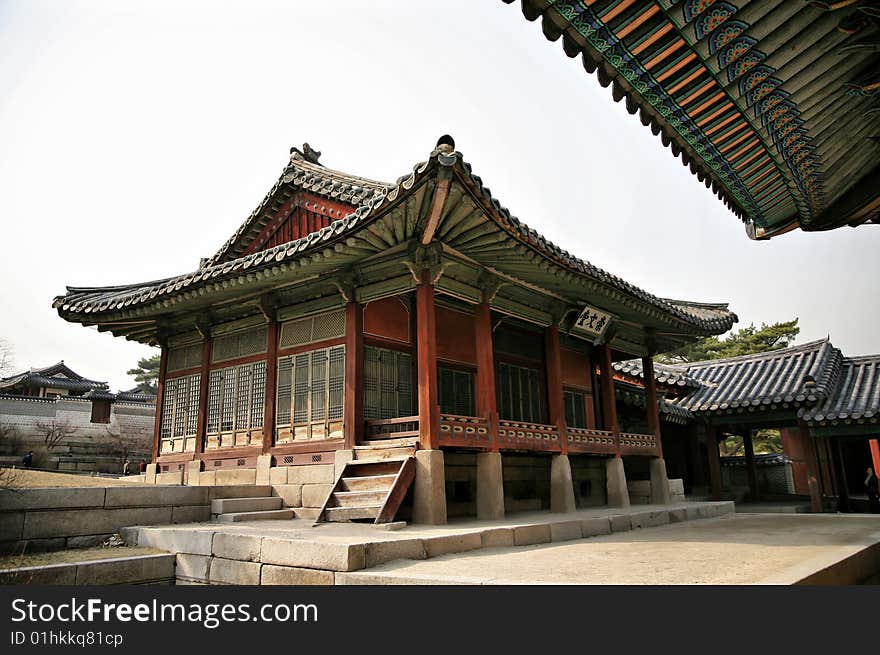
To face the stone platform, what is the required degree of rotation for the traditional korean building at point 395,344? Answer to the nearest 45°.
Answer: approximately 45° to its right

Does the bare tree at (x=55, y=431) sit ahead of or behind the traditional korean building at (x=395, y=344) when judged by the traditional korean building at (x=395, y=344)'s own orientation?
behind

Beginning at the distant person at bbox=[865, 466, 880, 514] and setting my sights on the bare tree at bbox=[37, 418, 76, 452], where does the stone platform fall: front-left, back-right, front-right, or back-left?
front-left

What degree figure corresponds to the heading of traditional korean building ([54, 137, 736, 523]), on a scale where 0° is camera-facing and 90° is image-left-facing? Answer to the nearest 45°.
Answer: approximately 315°

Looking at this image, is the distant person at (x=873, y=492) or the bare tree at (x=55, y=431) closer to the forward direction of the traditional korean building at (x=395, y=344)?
the distant person

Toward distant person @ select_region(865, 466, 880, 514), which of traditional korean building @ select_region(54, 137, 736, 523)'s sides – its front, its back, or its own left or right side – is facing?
left
